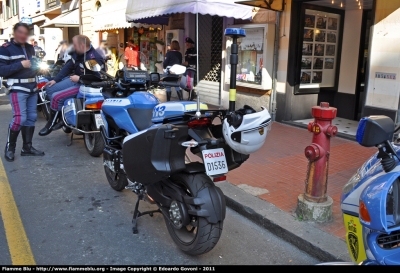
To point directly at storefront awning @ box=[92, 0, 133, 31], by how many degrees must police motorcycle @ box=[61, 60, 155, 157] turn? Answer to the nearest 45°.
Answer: approximately 45° to its right

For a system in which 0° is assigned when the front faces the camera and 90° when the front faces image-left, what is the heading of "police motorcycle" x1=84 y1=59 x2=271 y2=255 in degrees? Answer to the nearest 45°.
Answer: approximately 135°

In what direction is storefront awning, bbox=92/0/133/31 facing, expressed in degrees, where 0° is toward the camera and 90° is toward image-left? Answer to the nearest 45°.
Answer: approximately 45°

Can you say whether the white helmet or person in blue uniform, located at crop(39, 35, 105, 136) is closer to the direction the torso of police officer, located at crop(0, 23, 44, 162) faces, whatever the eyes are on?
the white helmet

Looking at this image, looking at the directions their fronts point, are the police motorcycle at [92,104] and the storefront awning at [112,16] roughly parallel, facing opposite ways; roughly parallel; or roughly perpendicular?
roughly perpendicular

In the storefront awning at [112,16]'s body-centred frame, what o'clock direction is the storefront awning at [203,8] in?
the storefront awning at [203,8] is roughly at 10 o'clock from the storefront awning at [112,16].

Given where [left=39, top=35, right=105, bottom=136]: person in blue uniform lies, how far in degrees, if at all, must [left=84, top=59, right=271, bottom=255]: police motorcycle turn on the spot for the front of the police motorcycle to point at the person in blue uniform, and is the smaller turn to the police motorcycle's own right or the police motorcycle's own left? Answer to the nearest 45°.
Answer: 0° — it already faces them

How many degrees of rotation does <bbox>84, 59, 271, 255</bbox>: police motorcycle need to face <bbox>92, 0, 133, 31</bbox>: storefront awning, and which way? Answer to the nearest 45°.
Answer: approximately 45° to its right

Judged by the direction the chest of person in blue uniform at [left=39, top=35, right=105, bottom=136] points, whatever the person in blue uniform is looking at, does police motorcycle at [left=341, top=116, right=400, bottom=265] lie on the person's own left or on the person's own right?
on the person's own left

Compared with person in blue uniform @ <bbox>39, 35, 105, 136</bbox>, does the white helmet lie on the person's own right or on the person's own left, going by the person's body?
on the person's own left
